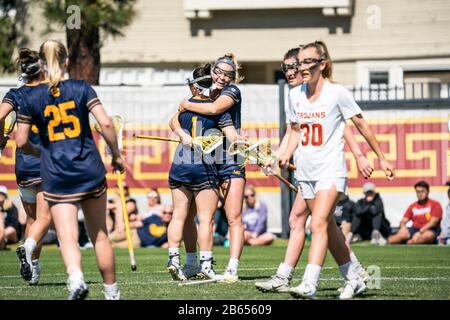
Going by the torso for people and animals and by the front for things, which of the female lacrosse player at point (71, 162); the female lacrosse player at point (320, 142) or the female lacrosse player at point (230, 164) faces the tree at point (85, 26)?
the female lacrosse player at point (71, 162)

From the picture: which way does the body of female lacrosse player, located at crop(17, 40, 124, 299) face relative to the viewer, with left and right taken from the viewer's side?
facing away from the viewer

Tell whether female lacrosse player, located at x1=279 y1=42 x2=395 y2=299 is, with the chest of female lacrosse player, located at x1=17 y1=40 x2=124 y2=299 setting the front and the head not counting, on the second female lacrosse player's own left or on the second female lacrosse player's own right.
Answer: on the second female lacrosse player's own right

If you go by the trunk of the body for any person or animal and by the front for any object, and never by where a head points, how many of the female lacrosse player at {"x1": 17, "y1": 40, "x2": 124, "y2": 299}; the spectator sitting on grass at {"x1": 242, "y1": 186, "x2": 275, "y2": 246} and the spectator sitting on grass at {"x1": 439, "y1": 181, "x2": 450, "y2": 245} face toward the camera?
2

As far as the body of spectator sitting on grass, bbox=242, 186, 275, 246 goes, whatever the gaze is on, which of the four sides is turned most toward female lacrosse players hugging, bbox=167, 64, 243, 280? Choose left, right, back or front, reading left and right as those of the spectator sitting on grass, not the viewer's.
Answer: front

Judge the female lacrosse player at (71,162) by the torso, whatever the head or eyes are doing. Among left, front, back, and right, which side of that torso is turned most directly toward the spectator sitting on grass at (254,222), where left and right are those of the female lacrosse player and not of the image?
front

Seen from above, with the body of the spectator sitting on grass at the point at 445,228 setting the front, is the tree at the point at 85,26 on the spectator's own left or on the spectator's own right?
on the spectator's own right

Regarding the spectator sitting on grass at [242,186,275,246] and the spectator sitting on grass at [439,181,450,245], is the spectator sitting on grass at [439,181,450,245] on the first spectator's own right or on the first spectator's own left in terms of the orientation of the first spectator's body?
on the first spectator's own left

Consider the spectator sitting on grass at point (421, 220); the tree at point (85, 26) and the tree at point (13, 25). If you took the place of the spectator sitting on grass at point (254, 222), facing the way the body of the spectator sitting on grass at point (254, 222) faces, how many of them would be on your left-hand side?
1

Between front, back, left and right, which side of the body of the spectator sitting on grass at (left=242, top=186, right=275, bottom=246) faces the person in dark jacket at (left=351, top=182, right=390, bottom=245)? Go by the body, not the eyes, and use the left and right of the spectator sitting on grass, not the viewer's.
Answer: left

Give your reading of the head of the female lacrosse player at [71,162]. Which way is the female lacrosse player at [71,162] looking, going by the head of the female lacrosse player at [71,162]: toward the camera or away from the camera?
away from the camera

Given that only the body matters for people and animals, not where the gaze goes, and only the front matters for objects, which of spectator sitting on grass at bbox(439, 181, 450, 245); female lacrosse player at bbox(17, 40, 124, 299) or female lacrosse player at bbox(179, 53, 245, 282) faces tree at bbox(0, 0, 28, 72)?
female lacrosse player at bbox(17, 40, 124, 299)
